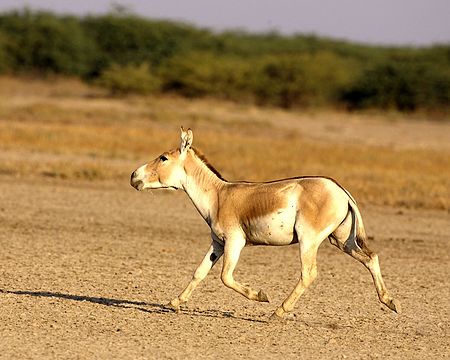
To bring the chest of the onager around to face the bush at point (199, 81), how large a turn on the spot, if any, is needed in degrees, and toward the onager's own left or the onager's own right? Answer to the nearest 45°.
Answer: approximately 90° to the onager's own right

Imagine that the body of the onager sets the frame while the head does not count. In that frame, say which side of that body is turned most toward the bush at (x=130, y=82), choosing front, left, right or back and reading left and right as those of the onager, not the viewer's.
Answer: right

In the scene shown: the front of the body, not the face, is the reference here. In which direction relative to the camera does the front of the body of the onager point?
to the viewer's left
